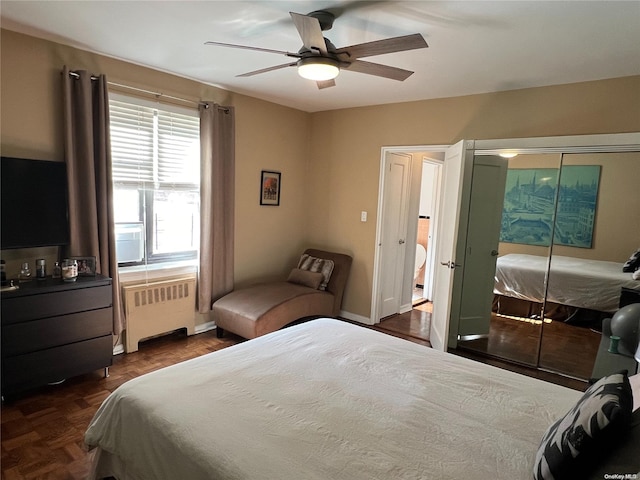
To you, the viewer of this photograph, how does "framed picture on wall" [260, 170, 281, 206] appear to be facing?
facing the viewer and to the right of the viewer

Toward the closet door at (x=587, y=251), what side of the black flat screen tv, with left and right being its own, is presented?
front

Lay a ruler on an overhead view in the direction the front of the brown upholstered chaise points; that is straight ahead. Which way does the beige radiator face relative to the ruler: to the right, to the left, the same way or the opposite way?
to the left

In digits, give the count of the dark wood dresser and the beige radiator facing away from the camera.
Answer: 0

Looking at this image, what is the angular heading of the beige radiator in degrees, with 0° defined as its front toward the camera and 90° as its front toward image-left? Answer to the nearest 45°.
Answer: approximately 315°

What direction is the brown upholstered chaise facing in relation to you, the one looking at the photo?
facing the viewer and to the left of the viewer

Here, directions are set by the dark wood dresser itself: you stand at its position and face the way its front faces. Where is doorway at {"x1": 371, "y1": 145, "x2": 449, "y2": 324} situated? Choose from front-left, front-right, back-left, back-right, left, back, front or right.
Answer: front-left

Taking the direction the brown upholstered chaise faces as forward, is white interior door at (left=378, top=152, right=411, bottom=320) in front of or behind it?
behind
